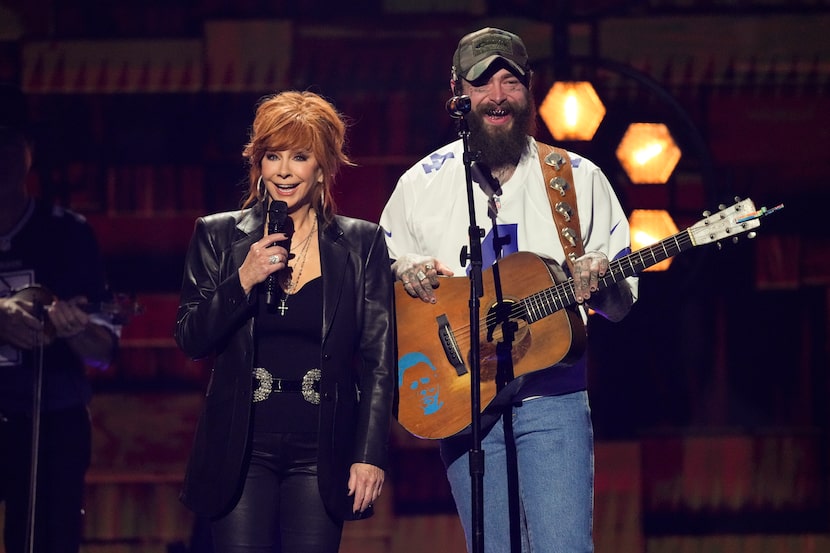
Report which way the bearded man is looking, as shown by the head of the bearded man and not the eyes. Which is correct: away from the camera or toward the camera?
toward the camera

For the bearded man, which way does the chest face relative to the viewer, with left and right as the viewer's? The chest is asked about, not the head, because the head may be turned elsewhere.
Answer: facing the viewer

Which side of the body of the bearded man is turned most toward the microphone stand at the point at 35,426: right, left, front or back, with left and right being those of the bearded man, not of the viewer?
right
